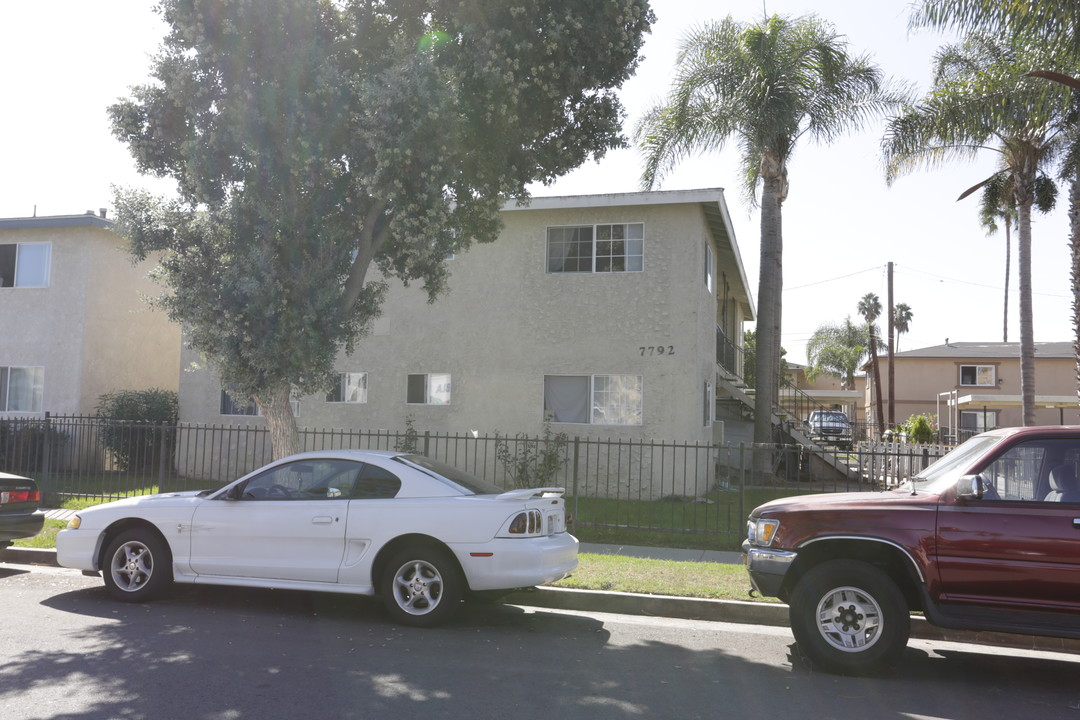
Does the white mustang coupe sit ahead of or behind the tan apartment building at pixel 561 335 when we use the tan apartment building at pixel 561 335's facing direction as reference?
ahead

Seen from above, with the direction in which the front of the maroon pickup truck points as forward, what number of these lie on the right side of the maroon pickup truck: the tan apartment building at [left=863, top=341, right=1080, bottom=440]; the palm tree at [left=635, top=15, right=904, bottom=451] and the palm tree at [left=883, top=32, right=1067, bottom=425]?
3

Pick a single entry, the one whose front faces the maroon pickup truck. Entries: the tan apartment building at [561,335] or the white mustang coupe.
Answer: the tan apartment building

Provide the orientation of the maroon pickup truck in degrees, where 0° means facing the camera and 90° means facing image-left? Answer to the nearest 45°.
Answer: approximately 90°

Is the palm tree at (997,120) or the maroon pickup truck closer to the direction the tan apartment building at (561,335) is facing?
the maroon pickup truck

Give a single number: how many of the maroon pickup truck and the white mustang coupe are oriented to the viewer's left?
2

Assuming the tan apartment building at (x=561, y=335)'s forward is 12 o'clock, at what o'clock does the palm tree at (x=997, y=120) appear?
The palm tree is roughly at 9 o'clock from the tan apartment building.

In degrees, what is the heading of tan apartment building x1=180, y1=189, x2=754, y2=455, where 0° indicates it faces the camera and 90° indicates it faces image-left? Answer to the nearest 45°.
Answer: approximately 0°

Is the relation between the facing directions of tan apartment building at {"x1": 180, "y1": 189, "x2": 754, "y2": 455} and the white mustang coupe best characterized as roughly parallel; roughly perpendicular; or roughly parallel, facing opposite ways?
roughly perpendicular

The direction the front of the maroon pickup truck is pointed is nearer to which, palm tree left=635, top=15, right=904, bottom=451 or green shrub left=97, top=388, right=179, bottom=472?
the green shrub

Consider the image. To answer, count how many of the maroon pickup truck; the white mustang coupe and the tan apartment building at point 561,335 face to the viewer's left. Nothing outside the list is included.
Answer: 2

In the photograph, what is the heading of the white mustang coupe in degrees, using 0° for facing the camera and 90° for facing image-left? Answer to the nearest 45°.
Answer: approximately 90°

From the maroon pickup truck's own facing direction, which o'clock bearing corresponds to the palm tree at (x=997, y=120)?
The palm tree is roughly at 3 o'clock from the maroon pickup truck.

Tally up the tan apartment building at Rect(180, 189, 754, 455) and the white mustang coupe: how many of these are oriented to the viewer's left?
1
